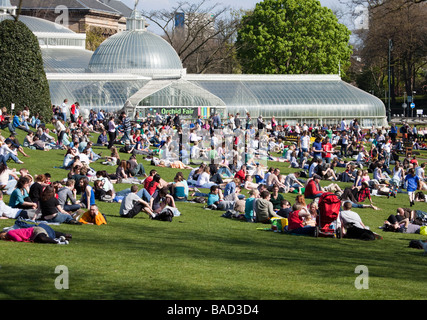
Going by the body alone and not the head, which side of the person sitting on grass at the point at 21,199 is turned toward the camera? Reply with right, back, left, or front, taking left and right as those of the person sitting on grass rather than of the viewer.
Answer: right

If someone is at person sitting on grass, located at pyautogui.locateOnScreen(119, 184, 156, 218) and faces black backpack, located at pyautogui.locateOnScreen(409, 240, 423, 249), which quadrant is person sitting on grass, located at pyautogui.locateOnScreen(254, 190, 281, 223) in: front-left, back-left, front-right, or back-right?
front-left

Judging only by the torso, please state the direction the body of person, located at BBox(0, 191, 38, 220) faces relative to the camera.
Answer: to the viewer's right

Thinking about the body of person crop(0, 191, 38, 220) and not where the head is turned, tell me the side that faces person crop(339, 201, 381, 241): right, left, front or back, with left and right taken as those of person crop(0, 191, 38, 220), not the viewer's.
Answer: front

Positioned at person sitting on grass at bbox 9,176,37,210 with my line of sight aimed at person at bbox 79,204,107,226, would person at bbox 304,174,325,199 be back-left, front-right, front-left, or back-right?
front-left

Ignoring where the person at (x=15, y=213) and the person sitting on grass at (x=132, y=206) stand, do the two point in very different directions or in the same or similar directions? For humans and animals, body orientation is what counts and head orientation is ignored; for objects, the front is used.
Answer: same or similar directions

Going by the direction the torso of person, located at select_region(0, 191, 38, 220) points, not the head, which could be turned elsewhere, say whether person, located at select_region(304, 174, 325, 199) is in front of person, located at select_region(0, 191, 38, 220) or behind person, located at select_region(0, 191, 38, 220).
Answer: in front
